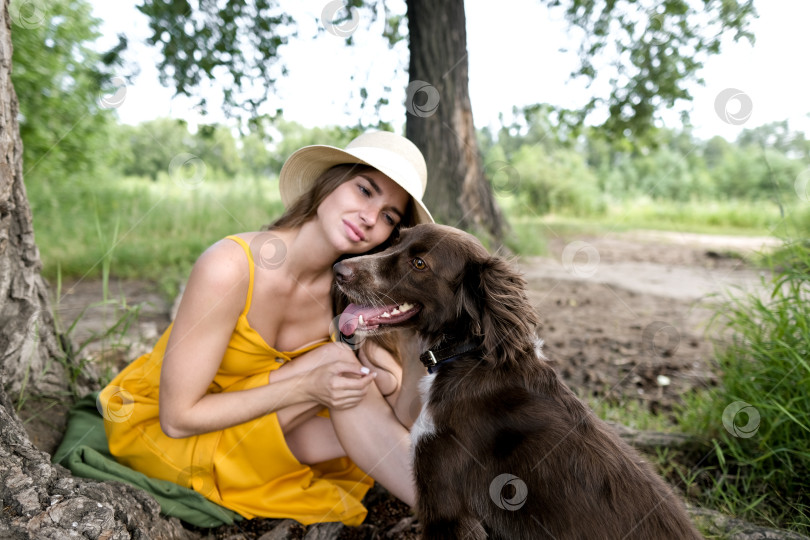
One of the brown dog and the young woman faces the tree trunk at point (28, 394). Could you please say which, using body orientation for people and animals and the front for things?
the brown dog

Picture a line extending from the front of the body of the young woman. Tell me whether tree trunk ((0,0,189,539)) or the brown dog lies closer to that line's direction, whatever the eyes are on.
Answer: the brown dog

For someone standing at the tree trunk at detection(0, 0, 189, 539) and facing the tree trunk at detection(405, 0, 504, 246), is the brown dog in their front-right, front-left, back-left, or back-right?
front-right

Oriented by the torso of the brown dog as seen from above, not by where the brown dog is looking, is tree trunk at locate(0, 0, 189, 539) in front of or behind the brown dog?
in front

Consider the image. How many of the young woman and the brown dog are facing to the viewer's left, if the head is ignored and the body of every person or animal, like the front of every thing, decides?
1

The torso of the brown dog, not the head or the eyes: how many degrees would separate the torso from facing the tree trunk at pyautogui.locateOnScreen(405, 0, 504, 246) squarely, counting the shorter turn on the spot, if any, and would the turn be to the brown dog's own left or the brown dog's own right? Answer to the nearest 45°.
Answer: approximately 90° to the brown dog's own right

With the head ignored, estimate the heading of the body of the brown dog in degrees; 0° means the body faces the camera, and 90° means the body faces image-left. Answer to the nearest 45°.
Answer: approximately 90°

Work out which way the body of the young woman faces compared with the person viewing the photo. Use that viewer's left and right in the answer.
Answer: facing the viewer and to the right of the viewer

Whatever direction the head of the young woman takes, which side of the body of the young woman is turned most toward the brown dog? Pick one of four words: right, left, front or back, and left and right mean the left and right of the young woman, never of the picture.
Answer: front

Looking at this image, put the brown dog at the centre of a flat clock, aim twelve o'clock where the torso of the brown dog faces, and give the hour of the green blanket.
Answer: The green blanket is roughly at 12 o'clock from the brown dog.
